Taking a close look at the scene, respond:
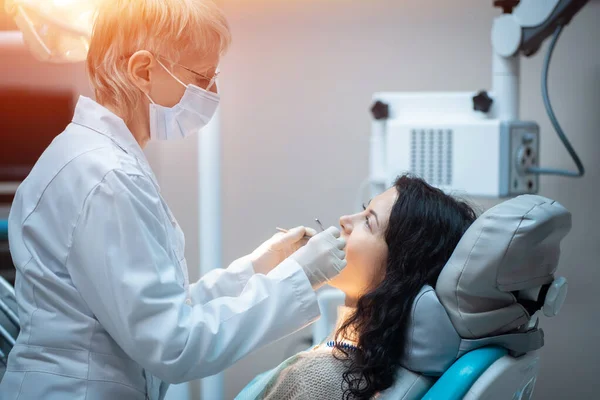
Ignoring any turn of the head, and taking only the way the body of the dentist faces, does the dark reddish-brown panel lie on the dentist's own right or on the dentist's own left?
on the dentist's own left

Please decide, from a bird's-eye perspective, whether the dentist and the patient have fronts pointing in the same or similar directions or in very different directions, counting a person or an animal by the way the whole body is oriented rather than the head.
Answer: very different directions

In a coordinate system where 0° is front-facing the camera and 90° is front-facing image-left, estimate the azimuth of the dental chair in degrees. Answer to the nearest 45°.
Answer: approximately 90°

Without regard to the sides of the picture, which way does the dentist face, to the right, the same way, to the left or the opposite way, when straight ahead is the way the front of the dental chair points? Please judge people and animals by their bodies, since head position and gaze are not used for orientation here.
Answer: the opposite way

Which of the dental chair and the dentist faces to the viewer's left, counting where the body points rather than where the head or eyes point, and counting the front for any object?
the dental chair

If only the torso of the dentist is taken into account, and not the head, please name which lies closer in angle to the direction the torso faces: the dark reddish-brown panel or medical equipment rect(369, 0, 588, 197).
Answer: the medical equipment

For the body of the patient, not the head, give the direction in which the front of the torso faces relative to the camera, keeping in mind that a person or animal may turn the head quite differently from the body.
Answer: to the viewer's left

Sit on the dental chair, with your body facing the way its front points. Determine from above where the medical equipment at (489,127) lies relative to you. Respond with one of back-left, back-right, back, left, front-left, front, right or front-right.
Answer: right

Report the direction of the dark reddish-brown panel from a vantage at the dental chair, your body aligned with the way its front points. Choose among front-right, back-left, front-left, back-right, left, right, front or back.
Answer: front-right

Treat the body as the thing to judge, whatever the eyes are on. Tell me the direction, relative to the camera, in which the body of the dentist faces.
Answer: to the viewer's right

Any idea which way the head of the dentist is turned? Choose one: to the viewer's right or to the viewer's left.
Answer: to the viewer's right
